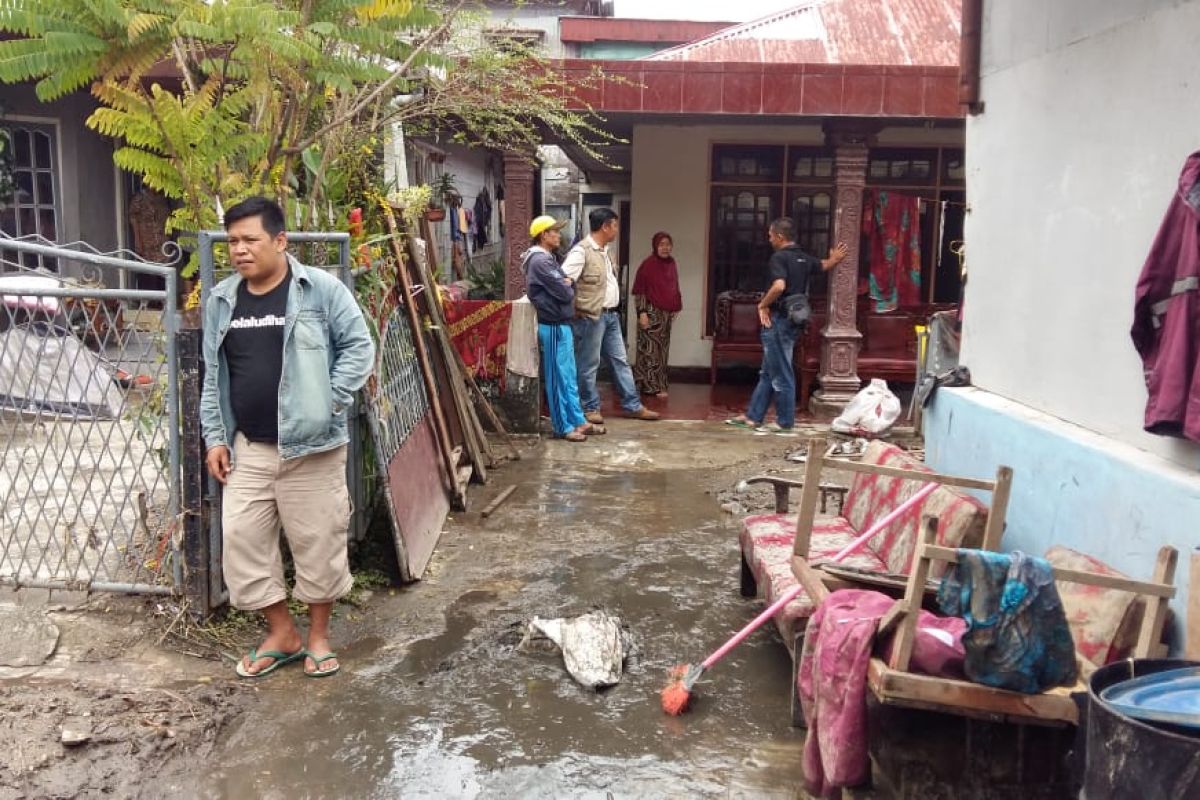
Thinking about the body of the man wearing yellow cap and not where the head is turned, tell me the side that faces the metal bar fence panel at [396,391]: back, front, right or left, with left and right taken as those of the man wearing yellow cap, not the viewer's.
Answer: right

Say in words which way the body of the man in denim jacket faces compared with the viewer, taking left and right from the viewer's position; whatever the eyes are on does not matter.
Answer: facing the viewer and to the left of the viewer

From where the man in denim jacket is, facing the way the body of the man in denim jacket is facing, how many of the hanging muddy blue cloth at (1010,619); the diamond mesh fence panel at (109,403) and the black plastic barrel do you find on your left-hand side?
2

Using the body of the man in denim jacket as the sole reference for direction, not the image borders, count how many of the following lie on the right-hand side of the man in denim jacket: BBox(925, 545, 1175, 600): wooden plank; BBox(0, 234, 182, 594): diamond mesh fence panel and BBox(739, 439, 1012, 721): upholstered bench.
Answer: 1

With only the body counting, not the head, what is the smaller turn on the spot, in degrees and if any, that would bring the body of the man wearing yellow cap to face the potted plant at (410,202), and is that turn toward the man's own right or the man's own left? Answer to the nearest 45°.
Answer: approximately 135° to the man's own right

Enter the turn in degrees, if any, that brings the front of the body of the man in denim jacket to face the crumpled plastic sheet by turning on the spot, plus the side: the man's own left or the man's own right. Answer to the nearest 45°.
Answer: approximately 135° to the man's own left

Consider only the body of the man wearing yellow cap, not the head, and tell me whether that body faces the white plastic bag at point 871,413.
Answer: yes

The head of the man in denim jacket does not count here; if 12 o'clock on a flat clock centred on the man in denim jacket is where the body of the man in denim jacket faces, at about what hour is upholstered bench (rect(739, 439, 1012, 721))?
The upholstered bench is roughly at 8 o'clock from the man in denim jacket.

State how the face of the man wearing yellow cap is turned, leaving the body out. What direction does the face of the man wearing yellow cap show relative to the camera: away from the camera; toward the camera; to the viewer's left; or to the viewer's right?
to the viewer's right

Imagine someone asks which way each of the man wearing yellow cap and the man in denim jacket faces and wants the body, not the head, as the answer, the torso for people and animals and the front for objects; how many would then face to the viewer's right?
1

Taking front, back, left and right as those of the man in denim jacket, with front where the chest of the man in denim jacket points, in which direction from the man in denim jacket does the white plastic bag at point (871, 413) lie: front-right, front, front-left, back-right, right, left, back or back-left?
back

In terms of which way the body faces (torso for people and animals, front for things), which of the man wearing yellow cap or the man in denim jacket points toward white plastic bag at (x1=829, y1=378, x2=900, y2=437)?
the man wearing yellow cap

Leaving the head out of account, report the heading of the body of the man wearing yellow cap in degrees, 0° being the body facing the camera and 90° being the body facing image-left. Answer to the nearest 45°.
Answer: approximately 270°

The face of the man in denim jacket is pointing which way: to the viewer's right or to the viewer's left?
to the viewer's left

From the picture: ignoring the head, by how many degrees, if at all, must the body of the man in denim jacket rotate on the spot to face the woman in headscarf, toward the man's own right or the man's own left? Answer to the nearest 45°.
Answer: approximately 180°

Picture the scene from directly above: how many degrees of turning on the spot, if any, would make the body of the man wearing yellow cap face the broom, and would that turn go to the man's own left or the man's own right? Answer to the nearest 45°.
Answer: approximately 90° to the man's own right
